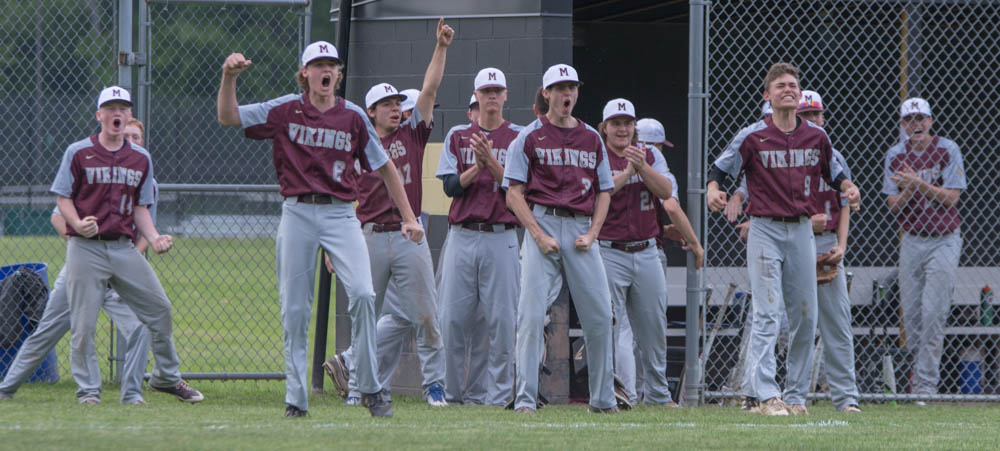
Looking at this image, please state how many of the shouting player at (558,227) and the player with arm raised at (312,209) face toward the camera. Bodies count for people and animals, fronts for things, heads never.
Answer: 2

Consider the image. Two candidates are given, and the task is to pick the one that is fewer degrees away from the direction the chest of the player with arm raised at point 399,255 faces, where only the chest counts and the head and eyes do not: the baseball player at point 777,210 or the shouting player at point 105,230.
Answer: the baseball player

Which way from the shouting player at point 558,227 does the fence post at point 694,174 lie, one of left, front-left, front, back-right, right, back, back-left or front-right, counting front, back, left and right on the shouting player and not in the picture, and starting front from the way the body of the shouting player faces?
back-left

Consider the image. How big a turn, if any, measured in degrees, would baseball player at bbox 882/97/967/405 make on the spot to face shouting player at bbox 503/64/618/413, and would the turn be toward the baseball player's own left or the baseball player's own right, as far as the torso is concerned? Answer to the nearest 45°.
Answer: approximately 45° to the baseball player's own right

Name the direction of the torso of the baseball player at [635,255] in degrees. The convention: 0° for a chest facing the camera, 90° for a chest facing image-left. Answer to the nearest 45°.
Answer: approximately 0°
